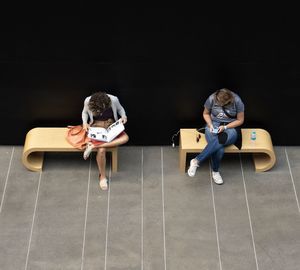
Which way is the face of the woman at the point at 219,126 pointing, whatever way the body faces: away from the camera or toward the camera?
toward the camera

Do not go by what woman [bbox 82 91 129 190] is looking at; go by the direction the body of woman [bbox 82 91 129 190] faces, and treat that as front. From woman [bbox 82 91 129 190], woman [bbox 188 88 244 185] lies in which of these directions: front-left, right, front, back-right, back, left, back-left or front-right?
left

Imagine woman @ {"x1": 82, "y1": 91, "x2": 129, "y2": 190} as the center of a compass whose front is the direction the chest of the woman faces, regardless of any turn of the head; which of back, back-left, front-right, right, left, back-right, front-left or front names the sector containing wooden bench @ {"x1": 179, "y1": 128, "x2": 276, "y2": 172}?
left

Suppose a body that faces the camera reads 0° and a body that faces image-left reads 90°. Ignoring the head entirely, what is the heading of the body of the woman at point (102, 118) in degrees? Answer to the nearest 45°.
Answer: approximately 0°
